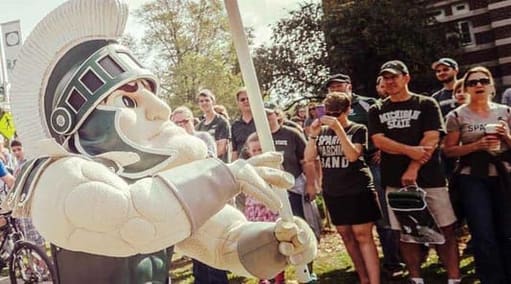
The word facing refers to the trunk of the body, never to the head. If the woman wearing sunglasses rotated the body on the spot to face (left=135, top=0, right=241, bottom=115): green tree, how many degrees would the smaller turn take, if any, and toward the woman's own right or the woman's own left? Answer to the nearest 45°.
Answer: approximately 135° to the woman's own right

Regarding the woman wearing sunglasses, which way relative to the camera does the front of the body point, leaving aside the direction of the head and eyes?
toward the camera

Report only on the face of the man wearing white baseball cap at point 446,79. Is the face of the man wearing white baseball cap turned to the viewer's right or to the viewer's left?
to the viewer's left

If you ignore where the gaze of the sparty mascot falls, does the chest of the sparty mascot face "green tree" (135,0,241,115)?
no

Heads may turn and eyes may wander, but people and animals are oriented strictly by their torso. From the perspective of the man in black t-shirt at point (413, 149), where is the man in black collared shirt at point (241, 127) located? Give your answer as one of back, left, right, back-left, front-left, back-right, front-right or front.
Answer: right

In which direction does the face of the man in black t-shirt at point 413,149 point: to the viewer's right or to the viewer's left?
to the viewer's left

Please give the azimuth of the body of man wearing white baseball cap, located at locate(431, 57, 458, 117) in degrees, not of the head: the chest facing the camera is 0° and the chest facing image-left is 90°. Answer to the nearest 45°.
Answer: approximately 45°

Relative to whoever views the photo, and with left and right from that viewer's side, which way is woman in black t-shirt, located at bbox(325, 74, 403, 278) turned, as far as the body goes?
facing the viewer and to the left of the viewer

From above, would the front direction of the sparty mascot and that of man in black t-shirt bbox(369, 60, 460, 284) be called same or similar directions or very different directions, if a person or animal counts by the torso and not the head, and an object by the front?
very different directions

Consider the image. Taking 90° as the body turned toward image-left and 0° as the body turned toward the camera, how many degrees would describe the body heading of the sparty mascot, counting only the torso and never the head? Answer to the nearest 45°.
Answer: approximately 270°

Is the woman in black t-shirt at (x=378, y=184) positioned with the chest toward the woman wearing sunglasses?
no

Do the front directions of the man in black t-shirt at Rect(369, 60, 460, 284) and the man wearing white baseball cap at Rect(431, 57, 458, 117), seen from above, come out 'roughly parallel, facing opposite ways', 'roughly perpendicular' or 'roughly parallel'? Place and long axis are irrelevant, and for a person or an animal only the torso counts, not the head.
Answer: roughly parallel

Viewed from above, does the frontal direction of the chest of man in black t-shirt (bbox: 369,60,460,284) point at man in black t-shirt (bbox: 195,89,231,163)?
no

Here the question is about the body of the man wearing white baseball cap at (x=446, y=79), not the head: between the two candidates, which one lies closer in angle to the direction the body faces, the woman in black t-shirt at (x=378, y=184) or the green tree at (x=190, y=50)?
the woman in black t-shirt

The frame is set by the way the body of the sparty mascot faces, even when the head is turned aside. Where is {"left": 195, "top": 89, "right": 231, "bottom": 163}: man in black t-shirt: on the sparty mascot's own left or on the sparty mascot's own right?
on the sparty mascot's own left

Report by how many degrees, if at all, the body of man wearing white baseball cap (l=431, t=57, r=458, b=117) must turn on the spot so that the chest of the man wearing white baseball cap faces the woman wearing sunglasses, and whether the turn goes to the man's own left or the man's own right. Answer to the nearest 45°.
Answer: approximately 45° to the man's own left
